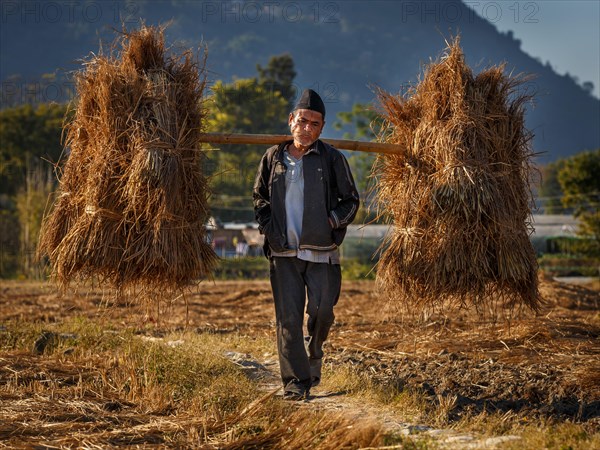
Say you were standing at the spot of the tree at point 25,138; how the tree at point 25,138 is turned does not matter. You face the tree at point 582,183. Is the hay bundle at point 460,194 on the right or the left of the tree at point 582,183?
right

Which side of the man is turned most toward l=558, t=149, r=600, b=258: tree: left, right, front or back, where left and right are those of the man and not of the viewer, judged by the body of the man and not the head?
back

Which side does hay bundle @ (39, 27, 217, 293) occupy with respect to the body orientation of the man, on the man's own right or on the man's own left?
on the man's own right

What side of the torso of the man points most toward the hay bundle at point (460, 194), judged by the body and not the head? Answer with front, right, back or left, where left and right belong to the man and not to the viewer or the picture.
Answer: left

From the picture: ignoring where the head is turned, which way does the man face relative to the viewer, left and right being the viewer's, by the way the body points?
facing the viewer

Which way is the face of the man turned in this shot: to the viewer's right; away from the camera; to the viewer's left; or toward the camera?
toward the camera

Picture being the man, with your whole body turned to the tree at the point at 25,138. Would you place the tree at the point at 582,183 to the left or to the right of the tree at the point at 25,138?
right

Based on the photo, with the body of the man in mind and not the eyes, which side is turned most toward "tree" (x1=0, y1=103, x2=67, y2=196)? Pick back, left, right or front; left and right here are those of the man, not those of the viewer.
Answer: back
